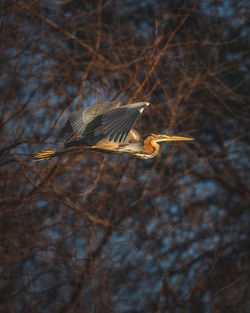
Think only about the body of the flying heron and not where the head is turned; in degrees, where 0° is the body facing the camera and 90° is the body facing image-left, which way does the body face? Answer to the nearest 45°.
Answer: approximately 270°
